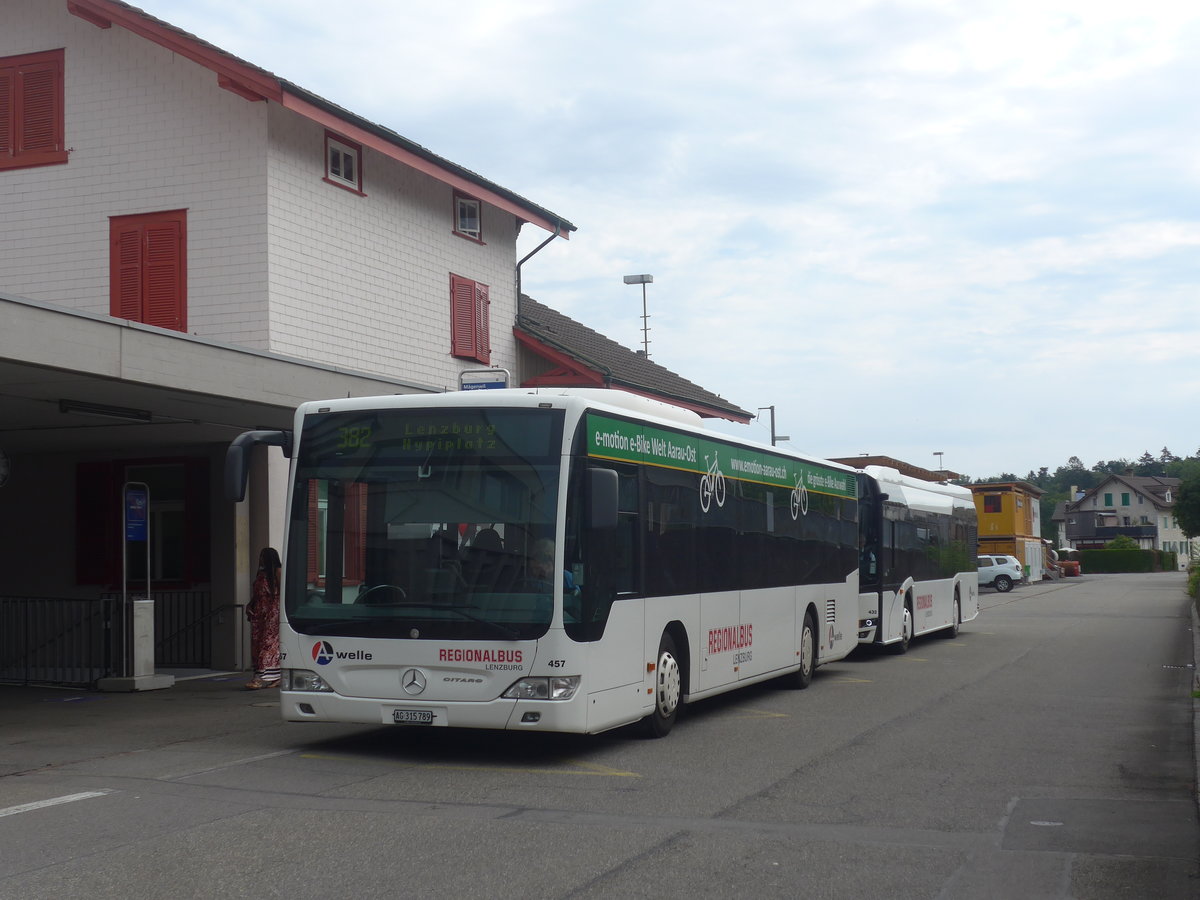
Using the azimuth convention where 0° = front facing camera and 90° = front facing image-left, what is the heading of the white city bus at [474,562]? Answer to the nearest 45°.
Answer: approximately 45°

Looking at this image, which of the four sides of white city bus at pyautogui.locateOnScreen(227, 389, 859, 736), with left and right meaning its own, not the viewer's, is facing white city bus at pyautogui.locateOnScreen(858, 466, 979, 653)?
back

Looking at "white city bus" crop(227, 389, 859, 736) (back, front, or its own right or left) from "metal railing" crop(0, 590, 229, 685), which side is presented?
right

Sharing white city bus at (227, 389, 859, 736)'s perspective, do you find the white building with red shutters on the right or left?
on its right

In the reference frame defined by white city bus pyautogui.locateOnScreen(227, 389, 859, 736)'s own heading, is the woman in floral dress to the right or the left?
on its right

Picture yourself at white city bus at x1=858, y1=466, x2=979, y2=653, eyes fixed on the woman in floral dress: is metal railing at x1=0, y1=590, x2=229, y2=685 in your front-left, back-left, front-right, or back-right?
front-right
